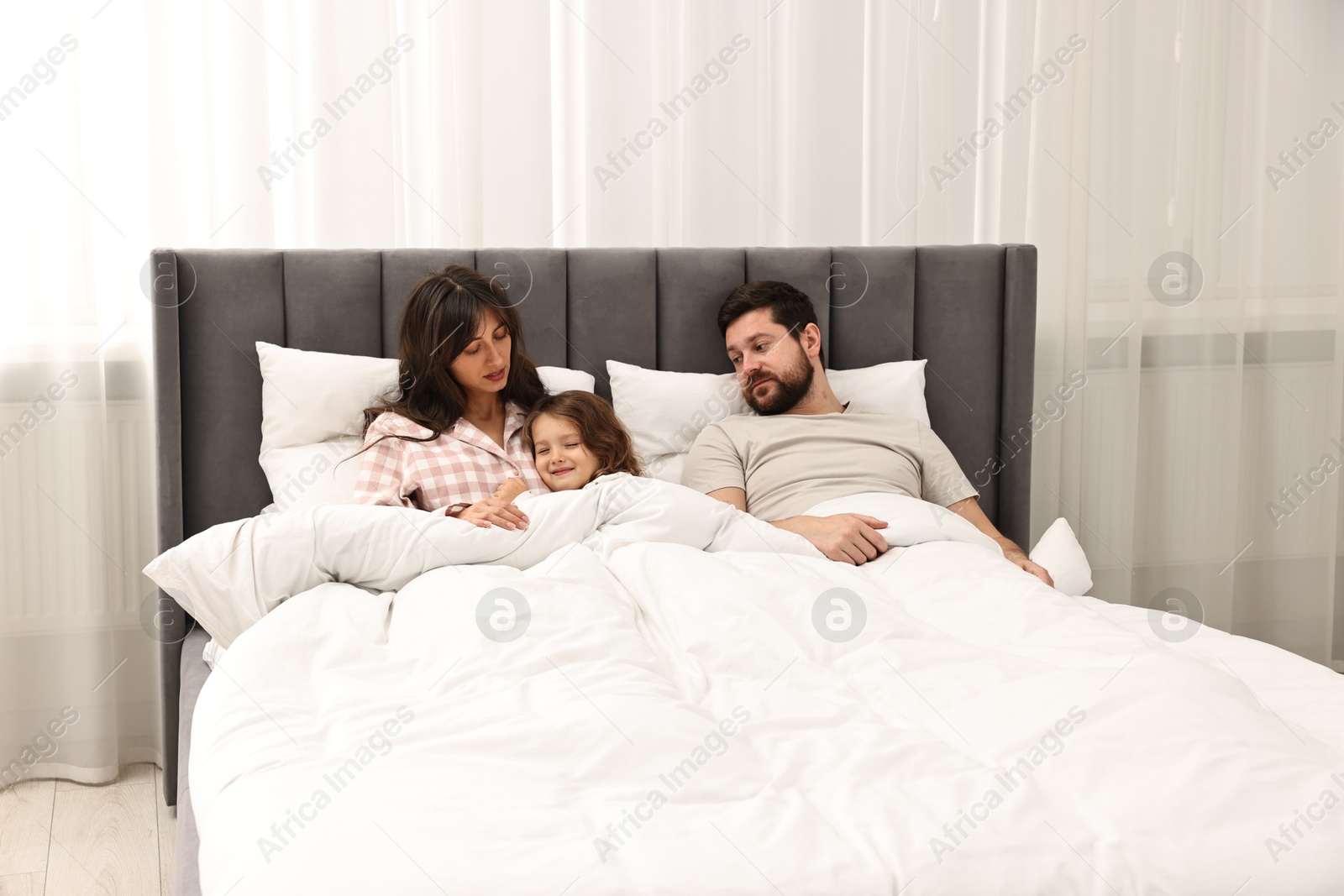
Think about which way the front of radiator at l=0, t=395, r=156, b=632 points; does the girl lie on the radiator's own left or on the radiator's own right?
on the radiator's own left

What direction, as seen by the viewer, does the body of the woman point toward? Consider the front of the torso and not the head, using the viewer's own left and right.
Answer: facing the viewer and to the right of the viewer

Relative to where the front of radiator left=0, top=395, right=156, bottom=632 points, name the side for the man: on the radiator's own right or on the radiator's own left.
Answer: on the radiator's own left

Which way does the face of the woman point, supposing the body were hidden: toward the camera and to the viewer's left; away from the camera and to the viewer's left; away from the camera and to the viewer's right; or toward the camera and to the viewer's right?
toward the camera and to the viewer's right

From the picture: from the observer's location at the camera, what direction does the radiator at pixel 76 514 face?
facing the viewer

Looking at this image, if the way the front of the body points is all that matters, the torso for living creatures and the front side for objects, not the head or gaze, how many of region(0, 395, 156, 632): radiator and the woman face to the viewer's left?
0
